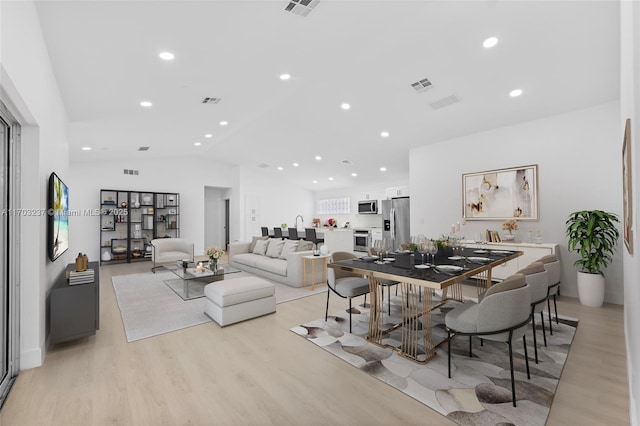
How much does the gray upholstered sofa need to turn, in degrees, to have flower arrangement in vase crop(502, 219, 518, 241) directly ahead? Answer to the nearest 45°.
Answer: approximately 135° to its left

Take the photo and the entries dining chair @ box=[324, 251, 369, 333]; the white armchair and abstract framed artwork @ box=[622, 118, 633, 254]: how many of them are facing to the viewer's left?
1

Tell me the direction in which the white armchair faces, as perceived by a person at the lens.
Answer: facing the viewer and to the right of the viewer

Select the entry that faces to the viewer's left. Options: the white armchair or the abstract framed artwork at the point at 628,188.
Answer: the abstract framed artwork

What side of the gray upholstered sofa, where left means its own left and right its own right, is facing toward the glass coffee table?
front

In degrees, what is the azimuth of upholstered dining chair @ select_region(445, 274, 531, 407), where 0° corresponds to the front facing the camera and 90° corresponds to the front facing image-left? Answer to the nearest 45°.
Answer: approximately 135°

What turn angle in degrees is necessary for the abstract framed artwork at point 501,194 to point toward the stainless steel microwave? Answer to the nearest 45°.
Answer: approximately 90° to its right

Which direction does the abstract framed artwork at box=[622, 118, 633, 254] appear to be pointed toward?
to the viewer's left

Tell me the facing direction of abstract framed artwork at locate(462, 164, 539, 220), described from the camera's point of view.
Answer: facing the viewer and to the left of the viewer

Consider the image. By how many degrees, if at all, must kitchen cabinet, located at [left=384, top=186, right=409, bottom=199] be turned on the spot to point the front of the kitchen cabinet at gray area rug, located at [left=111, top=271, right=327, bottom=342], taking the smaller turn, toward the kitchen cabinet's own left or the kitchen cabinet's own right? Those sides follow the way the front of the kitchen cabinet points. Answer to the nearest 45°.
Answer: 0° — it already faces it

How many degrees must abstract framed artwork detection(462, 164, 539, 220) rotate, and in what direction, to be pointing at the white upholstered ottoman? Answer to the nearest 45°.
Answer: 0° — it already faces it

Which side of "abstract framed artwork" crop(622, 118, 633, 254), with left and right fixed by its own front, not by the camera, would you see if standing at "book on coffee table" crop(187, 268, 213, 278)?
front

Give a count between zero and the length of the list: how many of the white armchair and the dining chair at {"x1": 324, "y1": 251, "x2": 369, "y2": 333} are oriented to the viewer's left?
0

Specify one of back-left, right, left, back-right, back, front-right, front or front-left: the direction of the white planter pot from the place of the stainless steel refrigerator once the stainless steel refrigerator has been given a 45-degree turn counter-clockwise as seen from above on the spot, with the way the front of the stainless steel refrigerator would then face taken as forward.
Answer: front-left
